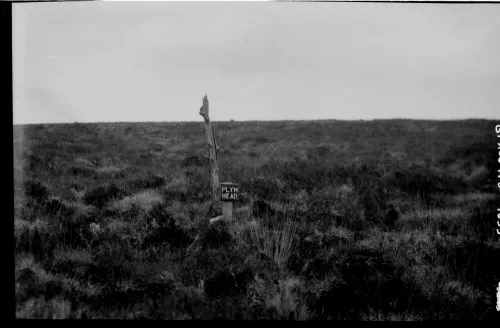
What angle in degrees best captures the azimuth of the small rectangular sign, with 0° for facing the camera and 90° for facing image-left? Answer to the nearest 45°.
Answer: approximately 0°

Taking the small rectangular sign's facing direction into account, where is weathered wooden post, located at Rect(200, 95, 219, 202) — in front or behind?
behind
